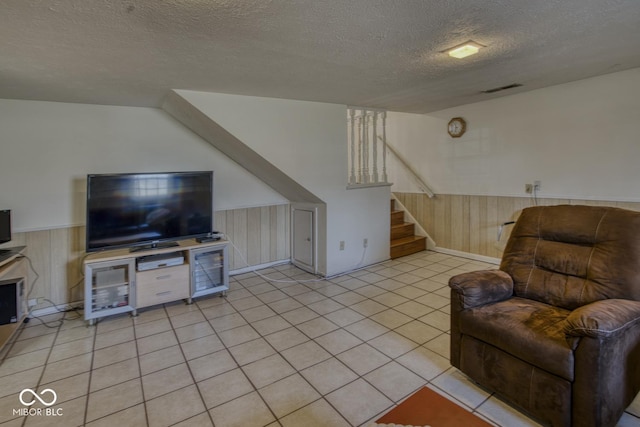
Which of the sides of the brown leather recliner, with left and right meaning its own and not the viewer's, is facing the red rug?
front

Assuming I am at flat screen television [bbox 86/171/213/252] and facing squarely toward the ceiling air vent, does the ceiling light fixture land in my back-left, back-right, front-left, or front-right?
front-right

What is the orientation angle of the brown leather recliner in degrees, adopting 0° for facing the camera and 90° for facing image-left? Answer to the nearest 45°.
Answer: approximately 45°

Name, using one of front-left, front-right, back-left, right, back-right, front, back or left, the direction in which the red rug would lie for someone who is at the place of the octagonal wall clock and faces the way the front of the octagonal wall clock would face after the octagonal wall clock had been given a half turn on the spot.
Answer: back-right

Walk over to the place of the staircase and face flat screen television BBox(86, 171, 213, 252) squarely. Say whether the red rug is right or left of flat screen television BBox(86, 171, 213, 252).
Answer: left

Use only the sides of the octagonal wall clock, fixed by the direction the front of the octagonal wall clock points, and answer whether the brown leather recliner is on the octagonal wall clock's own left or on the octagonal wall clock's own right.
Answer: on the octagonal wall clock's own left

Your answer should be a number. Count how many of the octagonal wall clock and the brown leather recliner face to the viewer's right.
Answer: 0

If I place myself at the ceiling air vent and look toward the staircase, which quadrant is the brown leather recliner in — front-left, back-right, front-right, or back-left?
back-left

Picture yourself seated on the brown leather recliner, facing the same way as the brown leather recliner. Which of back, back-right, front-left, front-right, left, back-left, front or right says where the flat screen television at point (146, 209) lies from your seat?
front-right

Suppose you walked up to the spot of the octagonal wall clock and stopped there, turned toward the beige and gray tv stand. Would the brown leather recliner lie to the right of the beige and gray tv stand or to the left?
left

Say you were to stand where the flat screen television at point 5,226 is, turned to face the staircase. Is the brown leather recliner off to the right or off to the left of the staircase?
right

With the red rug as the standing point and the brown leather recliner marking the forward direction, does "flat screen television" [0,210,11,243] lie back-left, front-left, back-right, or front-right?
back-left
